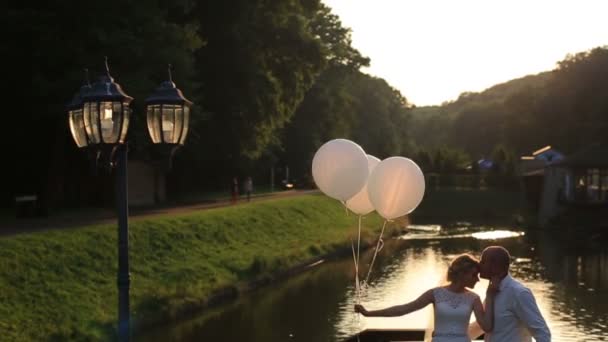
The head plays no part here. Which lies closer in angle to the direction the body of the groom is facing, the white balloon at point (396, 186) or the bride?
the bride

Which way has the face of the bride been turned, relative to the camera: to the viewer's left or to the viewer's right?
to the viewer's right

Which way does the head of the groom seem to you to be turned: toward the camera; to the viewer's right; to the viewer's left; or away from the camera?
to the viewer's left

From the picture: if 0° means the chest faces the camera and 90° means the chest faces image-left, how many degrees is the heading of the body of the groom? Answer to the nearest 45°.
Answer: approximately 90°
